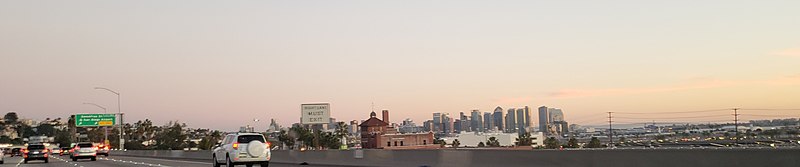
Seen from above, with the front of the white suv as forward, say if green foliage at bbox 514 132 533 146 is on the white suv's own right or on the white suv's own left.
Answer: on the white suv's own right

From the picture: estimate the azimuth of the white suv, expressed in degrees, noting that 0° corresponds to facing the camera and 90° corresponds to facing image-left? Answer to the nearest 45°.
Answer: approximately 135°
